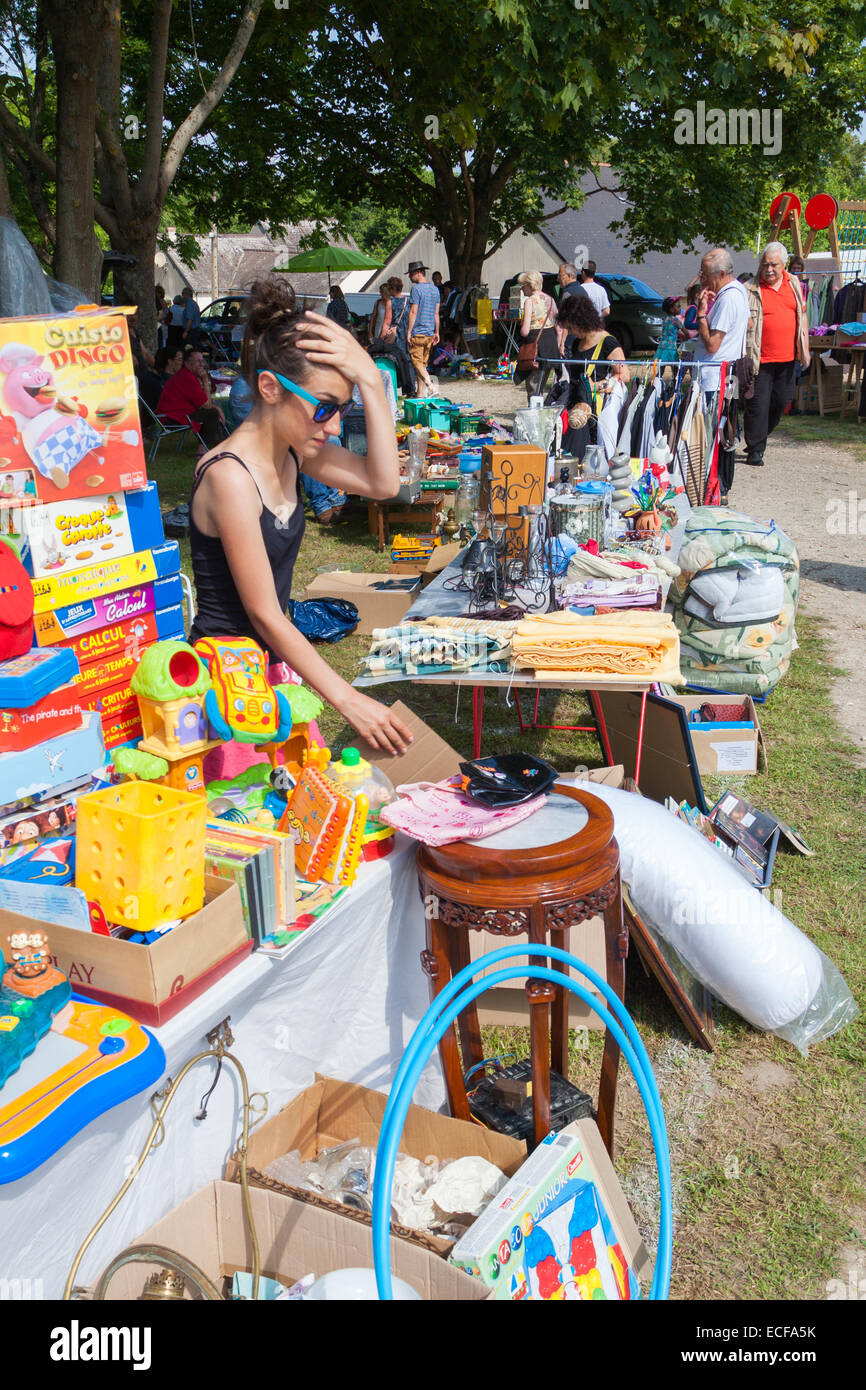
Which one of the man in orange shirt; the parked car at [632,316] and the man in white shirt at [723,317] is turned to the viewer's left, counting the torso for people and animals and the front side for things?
the man in white shirt

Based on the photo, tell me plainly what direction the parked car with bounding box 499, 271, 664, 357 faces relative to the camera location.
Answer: facing the viewer and to the right of the viewer

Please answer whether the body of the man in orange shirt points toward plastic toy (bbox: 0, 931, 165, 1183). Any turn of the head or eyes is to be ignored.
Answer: yes

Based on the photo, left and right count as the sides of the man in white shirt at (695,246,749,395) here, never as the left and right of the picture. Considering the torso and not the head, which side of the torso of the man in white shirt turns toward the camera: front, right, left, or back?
left

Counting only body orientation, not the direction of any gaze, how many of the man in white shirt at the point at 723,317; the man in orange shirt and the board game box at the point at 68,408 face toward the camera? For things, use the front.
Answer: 2

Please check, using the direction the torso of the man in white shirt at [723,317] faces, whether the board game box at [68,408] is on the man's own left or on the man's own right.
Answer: on the man's own left

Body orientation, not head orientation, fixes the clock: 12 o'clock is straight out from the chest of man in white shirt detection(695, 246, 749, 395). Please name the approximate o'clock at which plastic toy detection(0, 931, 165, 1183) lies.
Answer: The plastic toy is roughly at 9 o'clock from the man in white shirt.

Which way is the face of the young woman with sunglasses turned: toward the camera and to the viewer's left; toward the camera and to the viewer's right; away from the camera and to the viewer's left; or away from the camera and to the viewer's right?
toward the camera and to the viewer's right

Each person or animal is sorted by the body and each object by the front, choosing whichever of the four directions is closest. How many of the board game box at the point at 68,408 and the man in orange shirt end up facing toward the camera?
2

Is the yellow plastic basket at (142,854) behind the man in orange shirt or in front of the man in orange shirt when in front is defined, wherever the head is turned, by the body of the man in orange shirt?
in front

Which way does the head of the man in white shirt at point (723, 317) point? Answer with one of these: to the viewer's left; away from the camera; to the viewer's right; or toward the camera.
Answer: to the viewer's left
